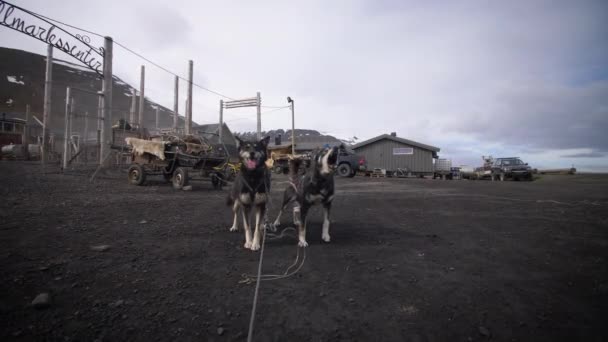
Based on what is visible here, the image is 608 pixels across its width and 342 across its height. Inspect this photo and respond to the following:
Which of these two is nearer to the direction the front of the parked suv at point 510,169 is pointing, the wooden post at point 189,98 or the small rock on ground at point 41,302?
the small rock on ground

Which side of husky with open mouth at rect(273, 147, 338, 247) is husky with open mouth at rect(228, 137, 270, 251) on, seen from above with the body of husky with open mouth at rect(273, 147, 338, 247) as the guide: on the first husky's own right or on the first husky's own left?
on the first husky's own right

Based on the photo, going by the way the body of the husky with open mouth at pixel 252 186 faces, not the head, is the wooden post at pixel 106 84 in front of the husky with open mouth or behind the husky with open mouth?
behind

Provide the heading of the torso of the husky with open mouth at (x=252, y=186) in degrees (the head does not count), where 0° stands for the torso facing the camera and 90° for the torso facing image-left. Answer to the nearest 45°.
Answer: approximately 0°

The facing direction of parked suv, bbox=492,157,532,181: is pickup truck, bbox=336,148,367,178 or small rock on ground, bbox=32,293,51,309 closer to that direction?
the small rock on ground

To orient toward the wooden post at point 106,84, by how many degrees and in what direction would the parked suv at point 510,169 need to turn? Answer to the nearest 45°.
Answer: approximately 90° to its right

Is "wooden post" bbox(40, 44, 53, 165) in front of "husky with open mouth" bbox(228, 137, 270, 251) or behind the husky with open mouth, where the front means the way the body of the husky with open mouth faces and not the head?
behind

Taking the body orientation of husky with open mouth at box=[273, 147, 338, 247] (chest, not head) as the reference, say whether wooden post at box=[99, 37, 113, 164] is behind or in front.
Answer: behind

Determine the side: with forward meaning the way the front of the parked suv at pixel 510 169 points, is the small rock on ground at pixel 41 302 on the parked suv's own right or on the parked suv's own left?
on the parked suv's own right

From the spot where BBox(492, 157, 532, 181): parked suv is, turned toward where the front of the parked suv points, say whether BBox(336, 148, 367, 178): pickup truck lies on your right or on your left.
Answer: on your right

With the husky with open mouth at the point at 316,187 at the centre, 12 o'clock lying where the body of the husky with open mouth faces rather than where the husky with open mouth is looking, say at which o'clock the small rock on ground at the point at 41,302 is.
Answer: The small rock on ground is roughly at 3 o'clock from the husky with open mouth.

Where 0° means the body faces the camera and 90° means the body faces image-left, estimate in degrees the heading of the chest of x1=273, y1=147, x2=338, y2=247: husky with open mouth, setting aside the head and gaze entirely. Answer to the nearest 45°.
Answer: approximately 315°
